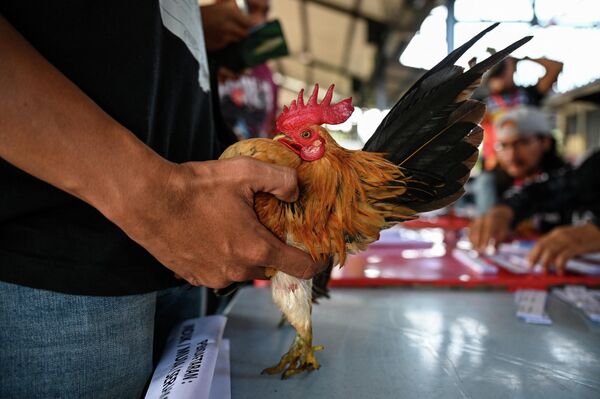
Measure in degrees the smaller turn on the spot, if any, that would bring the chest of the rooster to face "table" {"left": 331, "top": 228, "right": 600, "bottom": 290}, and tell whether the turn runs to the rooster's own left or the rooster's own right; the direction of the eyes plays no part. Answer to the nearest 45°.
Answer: approximately 90° to the rooster's own right

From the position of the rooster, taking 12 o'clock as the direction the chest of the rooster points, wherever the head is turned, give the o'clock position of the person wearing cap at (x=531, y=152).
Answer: The person wearing cap is roughly at 4 o'clock from the rooster.

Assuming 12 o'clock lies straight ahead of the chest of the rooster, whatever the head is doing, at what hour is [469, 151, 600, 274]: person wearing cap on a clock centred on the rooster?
The person wearing cap is roughly at 4 o'clock from the rooster.

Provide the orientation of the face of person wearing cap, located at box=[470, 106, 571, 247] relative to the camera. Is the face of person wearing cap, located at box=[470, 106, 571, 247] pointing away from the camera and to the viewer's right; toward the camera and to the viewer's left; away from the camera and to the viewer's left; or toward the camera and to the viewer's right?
toward the camera and to the viewer's left

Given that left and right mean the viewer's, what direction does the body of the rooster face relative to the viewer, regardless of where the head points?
facing to the left of the viewer
